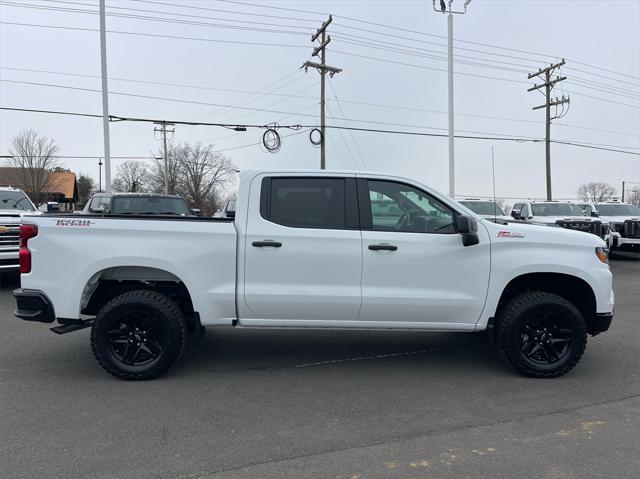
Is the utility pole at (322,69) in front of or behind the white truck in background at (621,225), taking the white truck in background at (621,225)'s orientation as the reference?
behind

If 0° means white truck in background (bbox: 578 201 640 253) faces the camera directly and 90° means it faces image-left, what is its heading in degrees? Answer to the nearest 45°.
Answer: approximately 315°

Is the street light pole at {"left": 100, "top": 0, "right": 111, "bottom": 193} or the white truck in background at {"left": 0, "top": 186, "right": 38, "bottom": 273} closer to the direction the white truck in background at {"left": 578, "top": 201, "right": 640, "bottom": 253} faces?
the white truck in background

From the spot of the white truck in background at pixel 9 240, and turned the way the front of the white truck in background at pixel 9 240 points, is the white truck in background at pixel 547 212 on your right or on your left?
on your left

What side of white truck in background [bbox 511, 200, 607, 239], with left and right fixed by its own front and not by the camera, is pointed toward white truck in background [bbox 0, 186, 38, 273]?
right

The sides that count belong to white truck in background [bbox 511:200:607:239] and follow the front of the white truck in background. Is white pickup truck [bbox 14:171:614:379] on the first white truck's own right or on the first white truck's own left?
on the first white truck's own right

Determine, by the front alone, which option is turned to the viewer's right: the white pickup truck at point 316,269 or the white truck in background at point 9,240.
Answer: the white pickup truck

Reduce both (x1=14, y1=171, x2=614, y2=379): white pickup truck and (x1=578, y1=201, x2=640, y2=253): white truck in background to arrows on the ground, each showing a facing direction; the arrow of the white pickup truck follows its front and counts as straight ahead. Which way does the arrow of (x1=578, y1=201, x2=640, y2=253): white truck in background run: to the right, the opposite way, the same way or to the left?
to the right

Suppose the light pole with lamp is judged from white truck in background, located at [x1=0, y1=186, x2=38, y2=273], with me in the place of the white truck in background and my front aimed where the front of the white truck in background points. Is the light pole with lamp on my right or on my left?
on my left

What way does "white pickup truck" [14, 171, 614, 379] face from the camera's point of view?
to the viewer's right

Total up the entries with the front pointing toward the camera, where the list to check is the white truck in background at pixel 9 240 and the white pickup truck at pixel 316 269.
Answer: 1
